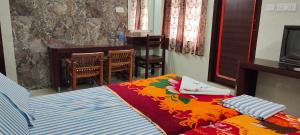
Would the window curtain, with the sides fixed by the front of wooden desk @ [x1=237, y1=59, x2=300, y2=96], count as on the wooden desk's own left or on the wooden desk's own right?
on the wooden desk's own right

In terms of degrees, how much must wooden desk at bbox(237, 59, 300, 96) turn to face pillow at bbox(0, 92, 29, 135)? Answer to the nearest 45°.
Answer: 0° — it already faces it

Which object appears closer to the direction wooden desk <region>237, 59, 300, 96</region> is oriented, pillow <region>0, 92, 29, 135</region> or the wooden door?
the pillow

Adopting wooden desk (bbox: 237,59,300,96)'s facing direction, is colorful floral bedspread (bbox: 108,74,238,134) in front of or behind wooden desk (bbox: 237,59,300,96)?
in front

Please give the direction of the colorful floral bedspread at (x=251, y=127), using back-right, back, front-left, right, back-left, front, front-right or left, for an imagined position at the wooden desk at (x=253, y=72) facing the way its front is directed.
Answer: front-left

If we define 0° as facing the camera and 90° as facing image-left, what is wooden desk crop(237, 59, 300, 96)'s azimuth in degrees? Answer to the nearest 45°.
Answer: approximately 45°

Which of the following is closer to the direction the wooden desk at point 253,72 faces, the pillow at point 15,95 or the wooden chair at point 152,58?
the pillow

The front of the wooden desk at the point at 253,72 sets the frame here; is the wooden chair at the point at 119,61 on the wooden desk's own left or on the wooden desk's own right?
on the wooden desk's own right

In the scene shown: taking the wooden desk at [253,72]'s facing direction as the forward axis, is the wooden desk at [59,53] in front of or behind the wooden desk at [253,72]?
in front

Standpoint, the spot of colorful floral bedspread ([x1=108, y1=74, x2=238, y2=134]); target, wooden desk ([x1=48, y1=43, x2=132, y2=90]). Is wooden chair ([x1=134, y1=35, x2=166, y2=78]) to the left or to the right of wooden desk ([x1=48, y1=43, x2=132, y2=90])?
right

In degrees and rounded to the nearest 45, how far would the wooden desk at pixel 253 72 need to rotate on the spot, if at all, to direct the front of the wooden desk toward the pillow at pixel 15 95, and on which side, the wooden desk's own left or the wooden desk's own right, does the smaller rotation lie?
0° — it already faces it

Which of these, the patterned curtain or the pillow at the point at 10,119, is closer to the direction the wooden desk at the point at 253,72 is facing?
the pillow
